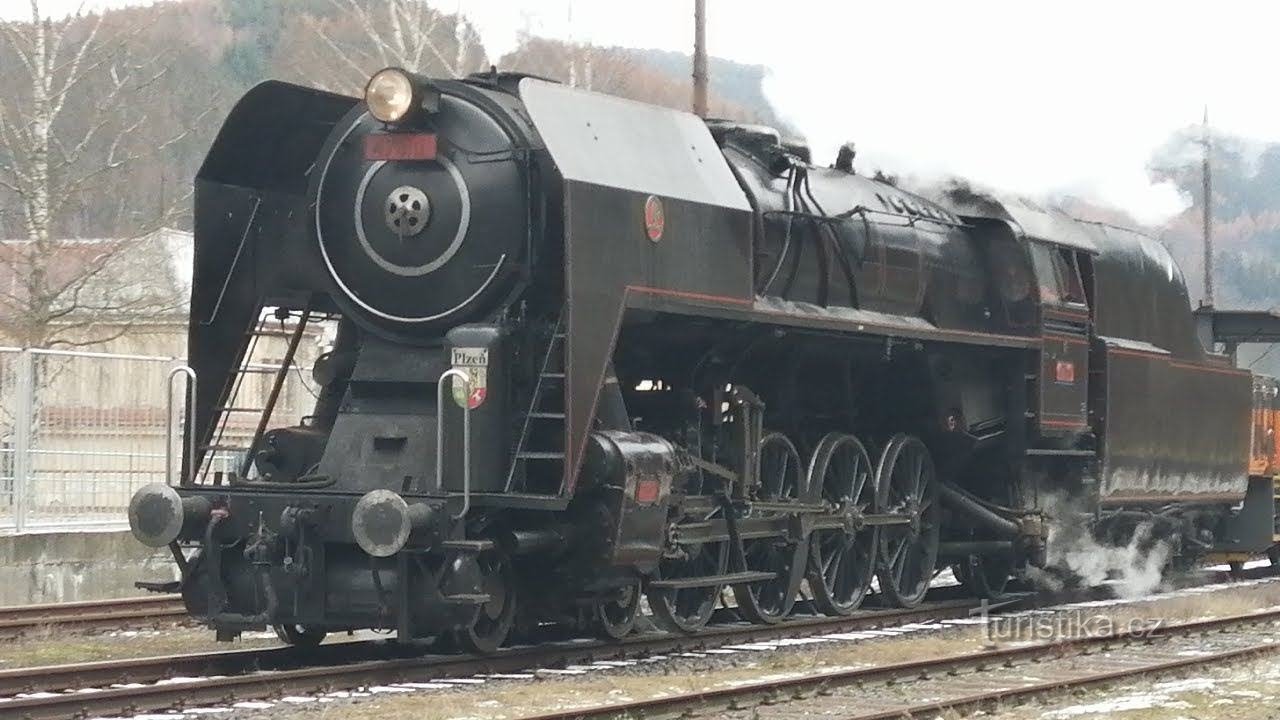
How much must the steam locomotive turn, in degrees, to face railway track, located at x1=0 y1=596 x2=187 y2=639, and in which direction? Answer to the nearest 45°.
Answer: approximately 90° to its right

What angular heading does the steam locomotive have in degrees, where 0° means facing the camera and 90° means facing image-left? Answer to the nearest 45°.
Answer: approximately 45°

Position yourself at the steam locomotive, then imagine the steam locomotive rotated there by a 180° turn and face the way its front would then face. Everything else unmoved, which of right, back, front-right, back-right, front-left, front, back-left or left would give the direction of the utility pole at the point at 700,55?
front-left

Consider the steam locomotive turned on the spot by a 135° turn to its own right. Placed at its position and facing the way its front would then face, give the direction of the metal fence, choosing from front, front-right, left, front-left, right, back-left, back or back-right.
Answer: front-left
